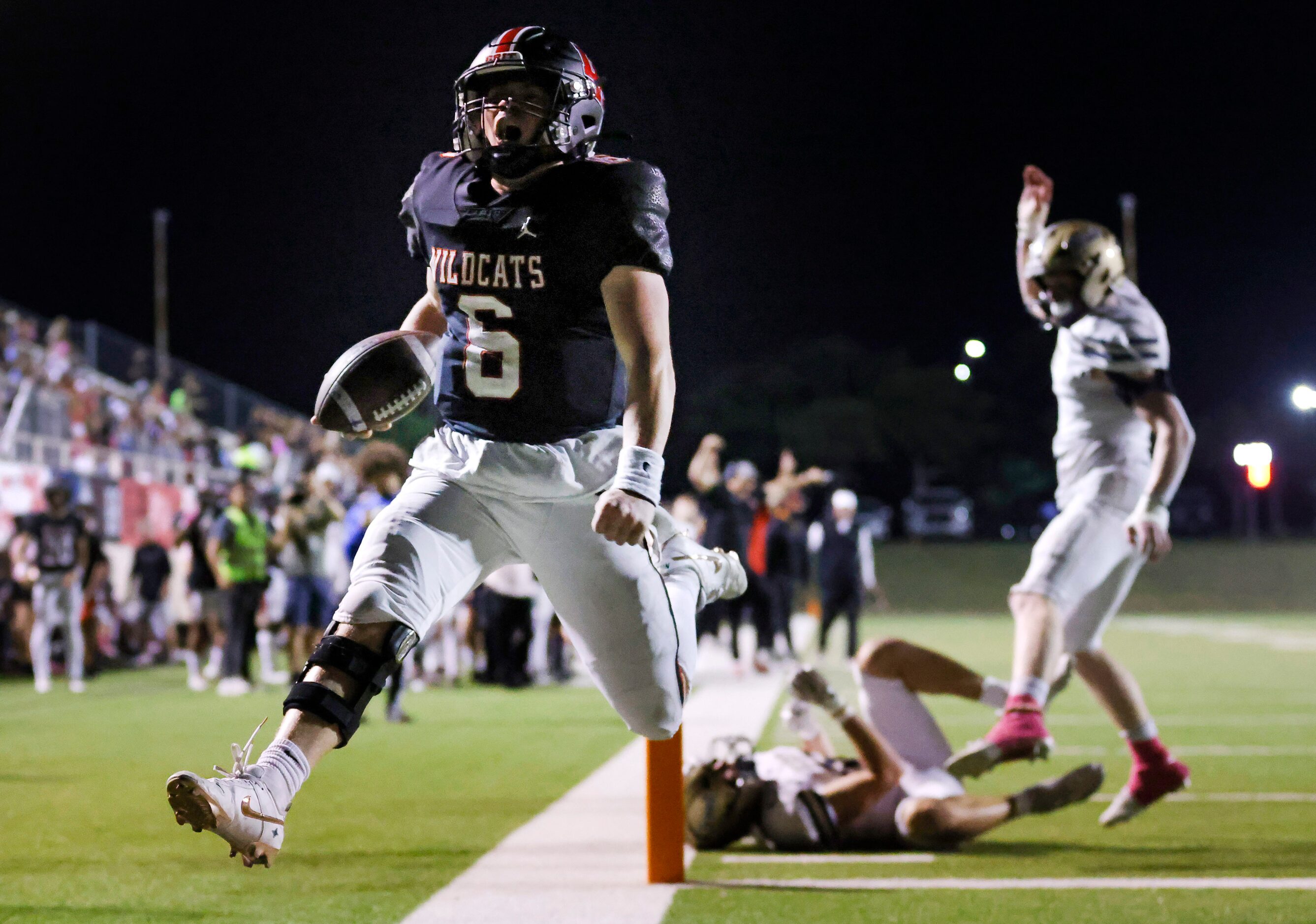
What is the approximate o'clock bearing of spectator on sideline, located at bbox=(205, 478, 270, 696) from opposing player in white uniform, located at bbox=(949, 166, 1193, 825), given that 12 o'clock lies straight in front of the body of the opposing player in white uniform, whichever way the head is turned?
The spectator on sideline is roughly at 3 o'clock from the opposing player in white uniform.

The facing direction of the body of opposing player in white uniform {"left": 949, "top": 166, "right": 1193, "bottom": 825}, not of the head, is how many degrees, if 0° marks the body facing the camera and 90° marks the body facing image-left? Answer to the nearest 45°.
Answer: approximately 45°

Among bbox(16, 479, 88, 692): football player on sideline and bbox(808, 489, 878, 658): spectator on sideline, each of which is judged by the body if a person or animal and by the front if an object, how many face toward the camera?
2

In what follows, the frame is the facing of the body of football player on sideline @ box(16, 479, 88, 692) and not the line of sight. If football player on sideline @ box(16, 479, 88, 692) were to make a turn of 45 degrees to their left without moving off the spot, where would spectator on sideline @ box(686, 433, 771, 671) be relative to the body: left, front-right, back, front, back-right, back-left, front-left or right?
front-left

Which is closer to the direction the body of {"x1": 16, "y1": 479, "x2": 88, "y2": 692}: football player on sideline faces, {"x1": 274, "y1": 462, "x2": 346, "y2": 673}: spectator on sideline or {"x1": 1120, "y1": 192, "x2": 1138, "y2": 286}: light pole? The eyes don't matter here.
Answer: the spectator on sideline

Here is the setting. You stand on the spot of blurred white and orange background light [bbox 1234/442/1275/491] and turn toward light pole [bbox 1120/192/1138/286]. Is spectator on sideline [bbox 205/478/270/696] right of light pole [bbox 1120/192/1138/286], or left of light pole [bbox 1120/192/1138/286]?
left

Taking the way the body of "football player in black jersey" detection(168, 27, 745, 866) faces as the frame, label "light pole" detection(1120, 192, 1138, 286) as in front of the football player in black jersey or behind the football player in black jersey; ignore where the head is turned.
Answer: behind

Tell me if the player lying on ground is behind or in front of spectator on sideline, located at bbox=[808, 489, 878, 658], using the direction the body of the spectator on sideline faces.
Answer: in front

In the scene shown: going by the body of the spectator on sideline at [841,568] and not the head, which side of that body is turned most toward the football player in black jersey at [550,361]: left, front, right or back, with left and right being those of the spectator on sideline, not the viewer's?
front

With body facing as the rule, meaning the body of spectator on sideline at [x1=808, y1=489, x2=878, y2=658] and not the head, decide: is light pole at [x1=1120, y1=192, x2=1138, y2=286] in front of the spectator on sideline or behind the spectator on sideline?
behind

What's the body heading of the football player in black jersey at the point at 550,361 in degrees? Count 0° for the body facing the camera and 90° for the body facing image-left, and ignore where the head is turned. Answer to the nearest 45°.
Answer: approximately 45°

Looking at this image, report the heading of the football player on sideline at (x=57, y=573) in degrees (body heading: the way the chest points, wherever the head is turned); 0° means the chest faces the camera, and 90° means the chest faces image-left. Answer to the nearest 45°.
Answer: approximately 0°
